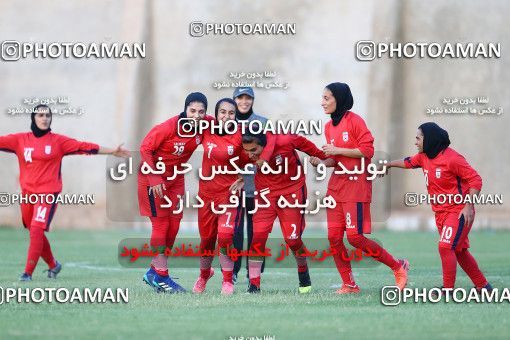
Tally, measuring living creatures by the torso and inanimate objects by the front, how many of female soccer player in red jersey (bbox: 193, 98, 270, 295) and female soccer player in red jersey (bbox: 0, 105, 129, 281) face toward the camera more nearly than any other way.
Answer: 2

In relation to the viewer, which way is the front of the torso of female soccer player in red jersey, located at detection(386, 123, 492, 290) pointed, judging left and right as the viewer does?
facing the viewer and to the left of the viewer

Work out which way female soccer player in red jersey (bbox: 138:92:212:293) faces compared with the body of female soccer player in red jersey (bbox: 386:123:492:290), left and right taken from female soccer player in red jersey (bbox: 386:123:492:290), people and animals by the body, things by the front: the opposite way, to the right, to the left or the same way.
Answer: to the left

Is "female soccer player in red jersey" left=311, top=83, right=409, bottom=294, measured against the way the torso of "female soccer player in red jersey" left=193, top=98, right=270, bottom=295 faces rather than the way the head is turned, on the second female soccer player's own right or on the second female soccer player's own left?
on the second female soccer player's own left

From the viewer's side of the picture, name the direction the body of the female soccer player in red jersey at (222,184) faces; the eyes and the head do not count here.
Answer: toward the camera

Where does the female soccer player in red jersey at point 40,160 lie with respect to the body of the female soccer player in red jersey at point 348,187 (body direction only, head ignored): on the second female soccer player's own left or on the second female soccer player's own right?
on the second female soccer player's own right

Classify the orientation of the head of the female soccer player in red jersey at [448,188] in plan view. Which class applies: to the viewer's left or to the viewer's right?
to the viewer's left

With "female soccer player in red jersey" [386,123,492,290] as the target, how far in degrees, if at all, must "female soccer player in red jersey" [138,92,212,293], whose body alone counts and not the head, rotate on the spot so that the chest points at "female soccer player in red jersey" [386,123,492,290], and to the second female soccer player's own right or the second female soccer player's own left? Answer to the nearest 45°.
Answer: approximately 45° to the second female soccer player's own left
